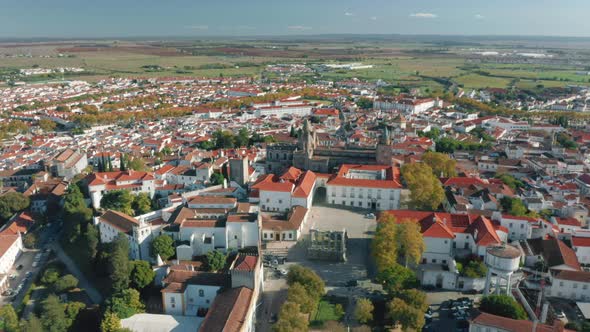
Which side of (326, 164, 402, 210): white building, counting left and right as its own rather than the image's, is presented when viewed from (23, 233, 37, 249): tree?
right

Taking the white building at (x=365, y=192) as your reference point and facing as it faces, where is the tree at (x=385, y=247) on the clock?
The tree is roughly at 12 o'clock from the white building.

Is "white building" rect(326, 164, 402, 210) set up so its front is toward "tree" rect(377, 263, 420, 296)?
yes

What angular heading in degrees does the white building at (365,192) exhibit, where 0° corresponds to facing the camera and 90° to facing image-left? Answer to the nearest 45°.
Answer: approximately 0°

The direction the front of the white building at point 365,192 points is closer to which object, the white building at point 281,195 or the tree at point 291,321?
the tree

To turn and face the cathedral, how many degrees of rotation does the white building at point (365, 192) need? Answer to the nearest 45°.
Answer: approximately 135° to its right

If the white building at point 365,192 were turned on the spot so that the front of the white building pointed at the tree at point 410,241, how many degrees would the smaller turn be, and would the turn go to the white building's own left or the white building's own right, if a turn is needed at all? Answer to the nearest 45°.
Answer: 0° — it already faces it

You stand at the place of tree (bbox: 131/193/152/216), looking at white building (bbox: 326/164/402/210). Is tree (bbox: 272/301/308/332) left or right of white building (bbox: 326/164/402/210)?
right

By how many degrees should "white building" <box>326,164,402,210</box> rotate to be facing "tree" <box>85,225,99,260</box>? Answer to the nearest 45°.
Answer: approximately 45° to its right

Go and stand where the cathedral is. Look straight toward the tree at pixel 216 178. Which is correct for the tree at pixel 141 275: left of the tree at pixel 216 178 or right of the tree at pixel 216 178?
left
